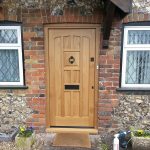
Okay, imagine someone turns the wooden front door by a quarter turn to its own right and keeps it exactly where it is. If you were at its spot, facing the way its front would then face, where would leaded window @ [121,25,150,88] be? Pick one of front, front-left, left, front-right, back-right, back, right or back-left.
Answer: back

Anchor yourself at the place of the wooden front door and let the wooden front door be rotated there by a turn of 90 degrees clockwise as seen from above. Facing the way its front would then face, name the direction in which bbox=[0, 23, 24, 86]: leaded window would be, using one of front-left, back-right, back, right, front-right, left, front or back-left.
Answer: front

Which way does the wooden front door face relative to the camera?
toward the camera
